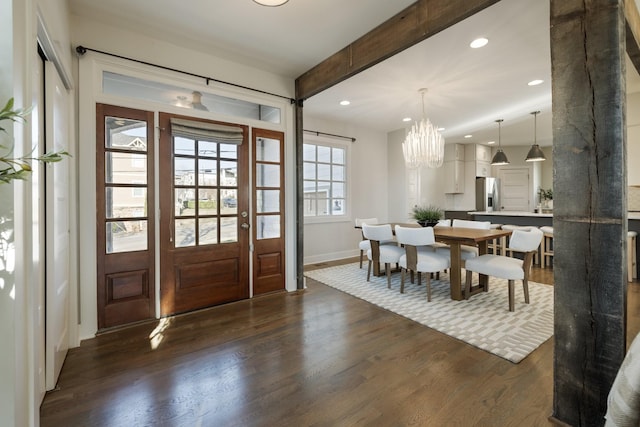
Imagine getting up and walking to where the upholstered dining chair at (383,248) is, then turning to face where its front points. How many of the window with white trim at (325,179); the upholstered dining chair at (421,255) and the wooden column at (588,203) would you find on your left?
1

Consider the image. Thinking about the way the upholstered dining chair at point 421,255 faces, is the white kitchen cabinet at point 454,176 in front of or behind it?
in front

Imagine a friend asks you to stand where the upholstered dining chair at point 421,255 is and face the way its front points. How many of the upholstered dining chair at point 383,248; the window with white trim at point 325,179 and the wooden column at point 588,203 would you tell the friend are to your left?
2

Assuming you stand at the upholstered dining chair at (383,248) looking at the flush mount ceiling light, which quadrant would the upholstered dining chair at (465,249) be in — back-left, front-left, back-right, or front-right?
back-left

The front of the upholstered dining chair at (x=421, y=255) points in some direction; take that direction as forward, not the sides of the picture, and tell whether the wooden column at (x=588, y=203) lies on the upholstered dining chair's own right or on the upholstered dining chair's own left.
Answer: on the upholstered dining chair's own right

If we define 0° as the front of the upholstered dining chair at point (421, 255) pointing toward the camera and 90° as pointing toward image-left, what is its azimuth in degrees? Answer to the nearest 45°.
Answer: approximately 225°

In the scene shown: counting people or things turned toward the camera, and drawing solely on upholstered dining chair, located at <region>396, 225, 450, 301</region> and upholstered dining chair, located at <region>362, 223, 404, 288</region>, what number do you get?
0

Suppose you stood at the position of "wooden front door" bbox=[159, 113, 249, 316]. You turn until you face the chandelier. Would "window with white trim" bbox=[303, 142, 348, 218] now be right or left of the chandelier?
left

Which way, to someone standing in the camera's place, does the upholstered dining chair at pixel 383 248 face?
facing away from the viewer and to the right of the viewer

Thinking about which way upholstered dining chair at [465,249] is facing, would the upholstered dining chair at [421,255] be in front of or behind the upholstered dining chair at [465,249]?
in front

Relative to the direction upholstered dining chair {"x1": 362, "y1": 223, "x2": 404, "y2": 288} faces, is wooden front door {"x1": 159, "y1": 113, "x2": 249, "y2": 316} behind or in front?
behind

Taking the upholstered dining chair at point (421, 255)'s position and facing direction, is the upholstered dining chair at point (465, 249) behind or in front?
in front

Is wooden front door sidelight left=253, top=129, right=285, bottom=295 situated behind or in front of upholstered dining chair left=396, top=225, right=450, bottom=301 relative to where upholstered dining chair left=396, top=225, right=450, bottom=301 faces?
behind

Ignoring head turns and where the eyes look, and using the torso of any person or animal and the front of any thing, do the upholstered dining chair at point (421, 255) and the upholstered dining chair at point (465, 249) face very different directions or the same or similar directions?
very different directions
